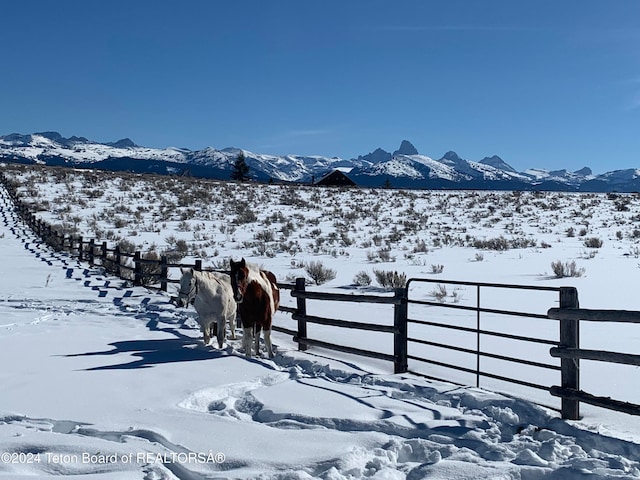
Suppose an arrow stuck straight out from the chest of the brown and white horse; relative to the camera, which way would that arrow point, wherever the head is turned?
toward the camera

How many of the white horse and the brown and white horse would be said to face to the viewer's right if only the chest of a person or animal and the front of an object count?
0

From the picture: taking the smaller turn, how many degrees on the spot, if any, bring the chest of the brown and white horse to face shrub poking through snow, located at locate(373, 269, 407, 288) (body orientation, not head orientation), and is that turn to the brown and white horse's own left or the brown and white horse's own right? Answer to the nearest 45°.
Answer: approximately 135° to the brown and white horse's own left

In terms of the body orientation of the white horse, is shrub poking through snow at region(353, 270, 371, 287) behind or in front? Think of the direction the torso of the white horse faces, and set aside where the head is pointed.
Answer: behind

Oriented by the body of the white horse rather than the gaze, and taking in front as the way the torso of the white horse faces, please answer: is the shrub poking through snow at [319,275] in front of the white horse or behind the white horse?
behind

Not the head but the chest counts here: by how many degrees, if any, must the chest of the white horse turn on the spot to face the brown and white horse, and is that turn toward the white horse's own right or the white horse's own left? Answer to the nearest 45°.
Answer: approximately 90° to the white horse's own left

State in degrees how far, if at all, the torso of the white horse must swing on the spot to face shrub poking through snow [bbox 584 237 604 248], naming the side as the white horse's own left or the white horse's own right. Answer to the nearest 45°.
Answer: approximately 180°

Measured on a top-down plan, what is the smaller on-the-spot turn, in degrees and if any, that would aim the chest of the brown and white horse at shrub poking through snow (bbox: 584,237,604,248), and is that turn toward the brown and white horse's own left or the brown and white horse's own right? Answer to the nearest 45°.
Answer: approximately 135° to the brown and white horse's own left

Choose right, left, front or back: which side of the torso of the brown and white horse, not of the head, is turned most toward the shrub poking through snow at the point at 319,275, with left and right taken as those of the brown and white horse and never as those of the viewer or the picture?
back

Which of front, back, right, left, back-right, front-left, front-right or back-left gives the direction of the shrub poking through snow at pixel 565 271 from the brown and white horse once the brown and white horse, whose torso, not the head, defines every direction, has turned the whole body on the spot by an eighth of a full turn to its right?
back
